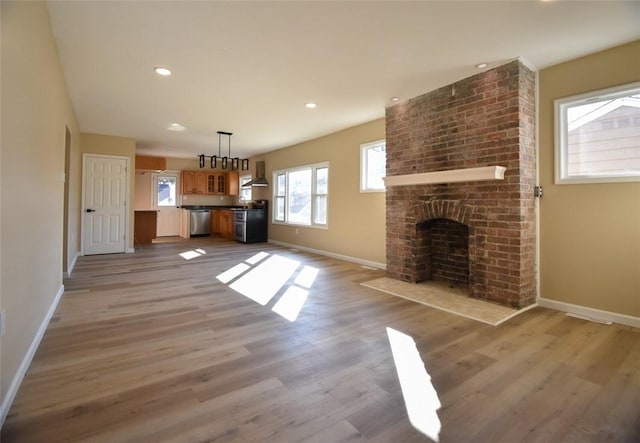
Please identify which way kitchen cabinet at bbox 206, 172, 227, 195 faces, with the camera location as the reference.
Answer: facing the viewer

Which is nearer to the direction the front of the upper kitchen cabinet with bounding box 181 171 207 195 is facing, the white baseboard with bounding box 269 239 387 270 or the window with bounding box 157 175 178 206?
the white baseboard

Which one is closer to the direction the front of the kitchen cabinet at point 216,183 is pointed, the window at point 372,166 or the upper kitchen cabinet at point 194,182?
the window

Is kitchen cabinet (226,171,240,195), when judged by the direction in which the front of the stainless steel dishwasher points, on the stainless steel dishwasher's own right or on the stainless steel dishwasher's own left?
on the stainless steel dishwasher's own left

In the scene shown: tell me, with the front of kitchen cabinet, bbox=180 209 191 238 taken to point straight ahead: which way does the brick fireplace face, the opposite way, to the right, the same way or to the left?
to the right

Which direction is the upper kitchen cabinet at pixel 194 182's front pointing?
toward the camera

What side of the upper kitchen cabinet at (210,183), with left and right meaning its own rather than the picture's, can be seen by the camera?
front

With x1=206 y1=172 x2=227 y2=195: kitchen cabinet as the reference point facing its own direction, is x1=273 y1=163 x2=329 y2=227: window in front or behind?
in front

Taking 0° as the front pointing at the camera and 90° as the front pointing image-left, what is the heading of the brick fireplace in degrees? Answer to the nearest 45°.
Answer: approximately 45°

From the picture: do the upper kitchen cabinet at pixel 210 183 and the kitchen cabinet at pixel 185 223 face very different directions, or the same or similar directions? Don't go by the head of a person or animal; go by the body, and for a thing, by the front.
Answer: same or similar directions

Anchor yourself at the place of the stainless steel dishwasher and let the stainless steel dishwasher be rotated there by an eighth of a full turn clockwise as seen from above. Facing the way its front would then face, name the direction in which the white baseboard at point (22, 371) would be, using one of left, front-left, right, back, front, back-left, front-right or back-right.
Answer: front-left

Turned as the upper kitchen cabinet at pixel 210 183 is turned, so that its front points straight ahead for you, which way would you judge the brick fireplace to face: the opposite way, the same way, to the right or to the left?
to the right

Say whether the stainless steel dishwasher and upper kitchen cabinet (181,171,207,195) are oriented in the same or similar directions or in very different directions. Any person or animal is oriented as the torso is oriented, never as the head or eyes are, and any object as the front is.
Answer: same or similar directions

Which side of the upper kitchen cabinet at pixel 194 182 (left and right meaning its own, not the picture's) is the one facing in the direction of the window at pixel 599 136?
front
